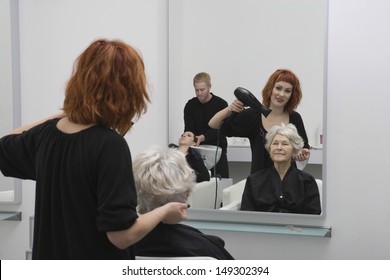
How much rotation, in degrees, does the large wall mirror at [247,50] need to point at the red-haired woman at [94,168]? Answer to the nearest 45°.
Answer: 0° — it already faces them

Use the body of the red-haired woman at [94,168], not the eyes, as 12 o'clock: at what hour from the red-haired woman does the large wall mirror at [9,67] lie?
The large wall mirror is roughly at 10 o'clock from the red-haired woman.

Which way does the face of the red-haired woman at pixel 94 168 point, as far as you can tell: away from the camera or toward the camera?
away from the camera

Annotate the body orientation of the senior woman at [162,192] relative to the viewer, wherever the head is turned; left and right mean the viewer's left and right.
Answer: facing away from the viewer and to the right of the viewer

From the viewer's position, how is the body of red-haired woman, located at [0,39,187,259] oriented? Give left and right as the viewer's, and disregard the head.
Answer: facing away from the viewer and to the right of the viewer

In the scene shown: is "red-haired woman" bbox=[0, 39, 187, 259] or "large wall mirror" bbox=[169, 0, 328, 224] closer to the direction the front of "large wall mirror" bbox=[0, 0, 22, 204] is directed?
the red-haired woman

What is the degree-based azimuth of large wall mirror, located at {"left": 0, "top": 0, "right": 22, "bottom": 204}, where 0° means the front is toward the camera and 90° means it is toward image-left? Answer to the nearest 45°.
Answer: approximately 0°

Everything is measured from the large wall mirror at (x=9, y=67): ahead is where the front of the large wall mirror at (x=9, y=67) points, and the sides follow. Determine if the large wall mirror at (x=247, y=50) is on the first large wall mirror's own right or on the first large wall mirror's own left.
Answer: on the first large wall mirror's own left

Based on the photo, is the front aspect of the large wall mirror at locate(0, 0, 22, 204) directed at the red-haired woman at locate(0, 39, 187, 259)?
yes

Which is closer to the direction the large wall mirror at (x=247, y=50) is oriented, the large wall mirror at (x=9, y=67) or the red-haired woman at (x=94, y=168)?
the red-haired woman

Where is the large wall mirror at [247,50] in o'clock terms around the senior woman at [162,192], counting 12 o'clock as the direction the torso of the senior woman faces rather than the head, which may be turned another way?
The large wall mirror is roughly at 11 o'clock from the senior woman.

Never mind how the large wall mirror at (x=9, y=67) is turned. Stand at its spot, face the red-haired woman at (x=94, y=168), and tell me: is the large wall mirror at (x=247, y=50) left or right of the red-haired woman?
left
